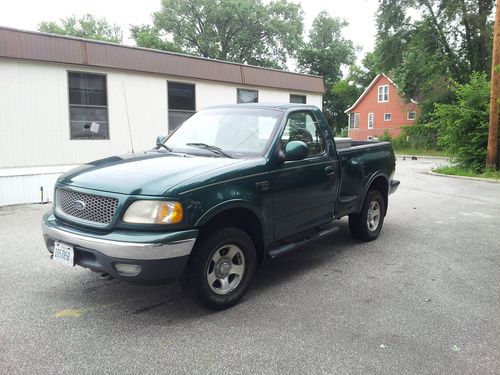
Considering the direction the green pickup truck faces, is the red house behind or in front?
behind

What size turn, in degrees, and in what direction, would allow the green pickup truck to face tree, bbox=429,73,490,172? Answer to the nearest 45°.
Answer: approximately 180°

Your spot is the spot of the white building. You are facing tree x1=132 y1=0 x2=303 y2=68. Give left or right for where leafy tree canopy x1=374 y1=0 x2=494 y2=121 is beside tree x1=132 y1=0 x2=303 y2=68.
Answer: right

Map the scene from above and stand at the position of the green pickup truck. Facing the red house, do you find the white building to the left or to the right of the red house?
left

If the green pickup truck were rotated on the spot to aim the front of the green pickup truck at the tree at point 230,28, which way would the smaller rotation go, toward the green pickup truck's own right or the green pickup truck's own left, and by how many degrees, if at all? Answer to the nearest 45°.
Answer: approximately 135° to the green pickup truck's own right

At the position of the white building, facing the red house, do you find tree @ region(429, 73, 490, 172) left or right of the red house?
right

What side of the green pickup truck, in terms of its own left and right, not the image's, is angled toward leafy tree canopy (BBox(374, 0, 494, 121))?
back

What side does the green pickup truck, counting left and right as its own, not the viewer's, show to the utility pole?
back
